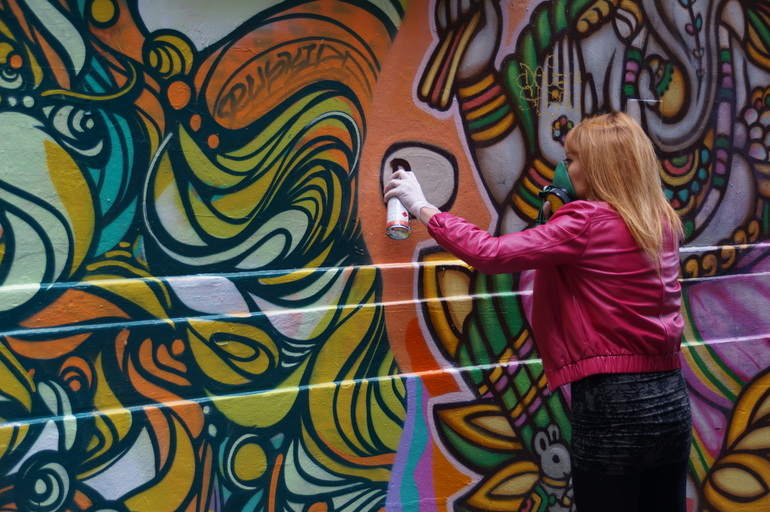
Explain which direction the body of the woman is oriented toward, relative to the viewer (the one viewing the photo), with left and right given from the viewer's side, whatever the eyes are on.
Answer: facing away from the viewer and to the left of the viewer

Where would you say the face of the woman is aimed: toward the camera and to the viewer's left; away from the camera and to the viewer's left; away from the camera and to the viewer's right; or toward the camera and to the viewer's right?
away from the camera and to the viewer's left
